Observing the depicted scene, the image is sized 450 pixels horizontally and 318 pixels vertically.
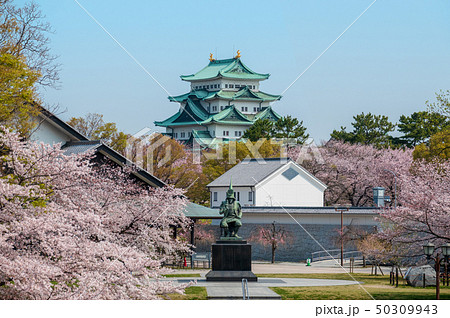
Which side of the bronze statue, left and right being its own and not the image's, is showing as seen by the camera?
front

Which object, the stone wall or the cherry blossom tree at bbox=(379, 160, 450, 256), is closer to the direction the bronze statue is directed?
the cherry blossom tree

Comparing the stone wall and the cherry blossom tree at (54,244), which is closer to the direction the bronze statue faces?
the cherry blossom tree

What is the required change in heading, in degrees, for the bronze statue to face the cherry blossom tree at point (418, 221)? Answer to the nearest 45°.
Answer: approximately 90° to its left

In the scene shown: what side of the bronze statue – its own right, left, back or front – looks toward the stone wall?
back

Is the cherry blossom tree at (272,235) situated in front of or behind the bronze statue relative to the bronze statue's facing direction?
behind

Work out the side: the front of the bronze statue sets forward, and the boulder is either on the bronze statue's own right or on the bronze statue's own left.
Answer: on the bronze statue's own left

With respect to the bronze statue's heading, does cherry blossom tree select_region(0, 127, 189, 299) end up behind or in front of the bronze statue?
in front
